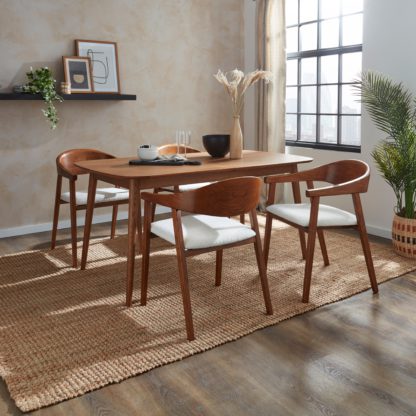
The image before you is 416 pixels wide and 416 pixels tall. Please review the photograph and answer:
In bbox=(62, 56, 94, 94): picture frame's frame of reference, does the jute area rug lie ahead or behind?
ahead

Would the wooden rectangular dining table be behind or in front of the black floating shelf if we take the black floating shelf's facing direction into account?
in front

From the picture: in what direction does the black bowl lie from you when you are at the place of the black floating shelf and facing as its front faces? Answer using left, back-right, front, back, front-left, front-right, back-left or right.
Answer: front-left

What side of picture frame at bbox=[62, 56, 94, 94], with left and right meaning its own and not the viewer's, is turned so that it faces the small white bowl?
front

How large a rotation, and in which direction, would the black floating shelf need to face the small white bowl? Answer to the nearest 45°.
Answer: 0° — it already faces it

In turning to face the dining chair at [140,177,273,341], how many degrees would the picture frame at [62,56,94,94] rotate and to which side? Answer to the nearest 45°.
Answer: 0° — it already faces it

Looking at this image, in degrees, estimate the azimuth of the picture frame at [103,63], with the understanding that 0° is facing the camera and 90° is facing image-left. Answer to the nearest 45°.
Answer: approximately 0°

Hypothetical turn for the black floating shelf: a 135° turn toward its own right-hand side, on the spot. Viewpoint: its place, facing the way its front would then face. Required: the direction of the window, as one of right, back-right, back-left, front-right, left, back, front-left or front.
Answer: back-right
